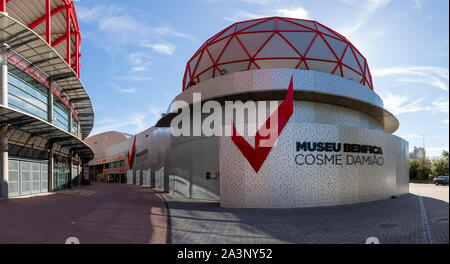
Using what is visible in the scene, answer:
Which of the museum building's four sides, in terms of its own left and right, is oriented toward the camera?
front

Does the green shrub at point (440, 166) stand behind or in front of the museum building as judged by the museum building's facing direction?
behind

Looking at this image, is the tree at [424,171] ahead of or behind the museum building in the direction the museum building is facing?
behind
